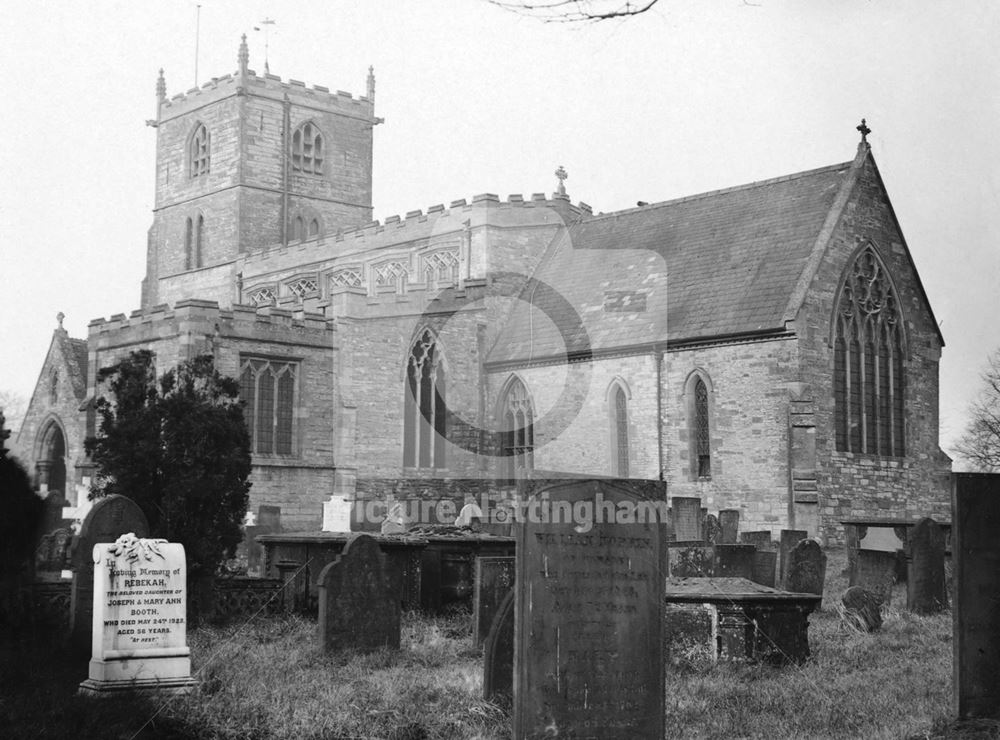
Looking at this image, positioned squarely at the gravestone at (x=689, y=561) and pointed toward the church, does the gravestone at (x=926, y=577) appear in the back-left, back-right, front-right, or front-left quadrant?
back-right

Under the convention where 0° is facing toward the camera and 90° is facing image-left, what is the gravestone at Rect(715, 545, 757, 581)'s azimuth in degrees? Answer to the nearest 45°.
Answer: approximately 0°

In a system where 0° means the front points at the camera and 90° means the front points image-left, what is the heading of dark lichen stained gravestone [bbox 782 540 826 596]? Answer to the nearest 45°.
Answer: approximately 0°

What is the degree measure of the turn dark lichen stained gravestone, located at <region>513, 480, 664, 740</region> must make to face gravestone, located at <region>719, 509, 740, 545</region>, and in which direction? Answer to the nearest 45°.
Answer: approximately 180°

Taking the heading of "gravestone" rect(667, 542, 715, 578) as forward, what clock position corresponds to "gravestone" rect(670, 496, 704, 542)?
"gravestone" rect(670, 496, 704, 542) is roughly at 6 o'clock from "gravestone" rect(667, 542, 715, 578).

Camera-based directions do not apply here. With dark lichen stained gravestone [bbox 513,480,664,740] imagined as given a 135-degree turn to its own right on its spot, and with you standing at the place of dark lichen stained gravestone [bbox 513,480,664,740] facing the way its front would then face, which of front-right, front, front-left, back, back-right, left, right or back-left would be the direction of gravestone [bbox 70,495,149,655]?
front

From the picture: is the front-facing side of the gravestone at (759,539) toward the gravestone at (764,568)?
yes

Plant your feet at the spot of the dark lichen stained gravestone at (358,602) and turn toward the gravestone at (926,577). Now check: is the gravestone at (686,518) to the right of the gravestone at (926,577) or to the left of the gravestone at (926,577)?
left

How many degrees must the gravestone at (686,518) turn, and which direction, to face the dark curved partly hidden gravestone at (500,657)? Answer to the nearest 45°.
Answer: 0° — it already faces it

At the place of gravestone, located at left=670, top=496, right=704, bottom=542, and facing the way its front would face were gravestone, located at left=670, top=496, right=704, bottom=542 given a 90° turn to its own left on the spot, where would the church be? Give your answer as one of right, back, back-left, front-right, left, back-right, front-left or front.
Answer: left

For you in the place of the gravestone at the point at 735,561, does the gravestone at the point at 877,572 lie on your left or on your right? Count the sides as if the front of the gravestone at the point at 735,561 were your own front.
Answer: on your left

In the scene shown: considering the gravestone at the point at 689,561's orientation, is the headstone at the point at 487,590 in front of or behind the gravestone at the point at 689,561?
in front

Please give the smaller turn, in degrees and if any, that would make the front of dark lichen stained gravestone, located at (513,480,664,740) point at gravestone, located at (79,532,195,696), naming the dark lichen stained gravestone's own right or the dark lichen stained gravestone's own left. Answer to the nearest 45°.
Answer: approximately 135° to the dark lichen stained gravestone's own right

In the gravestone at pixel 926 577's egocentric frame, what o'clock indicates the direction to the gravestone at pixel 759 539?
the gravestone at pixel 759 539 is roughly at 5 o'clock from the gravestone at pixel 926 577.

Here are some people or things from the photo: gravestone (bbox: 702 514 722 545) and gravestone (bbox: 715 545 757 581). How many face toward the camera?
2

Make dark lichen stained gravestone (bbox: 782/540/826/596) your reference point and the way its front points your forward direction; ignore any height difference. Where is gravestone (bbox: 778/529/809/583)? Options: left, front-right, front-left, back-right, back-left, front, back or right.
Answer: back
